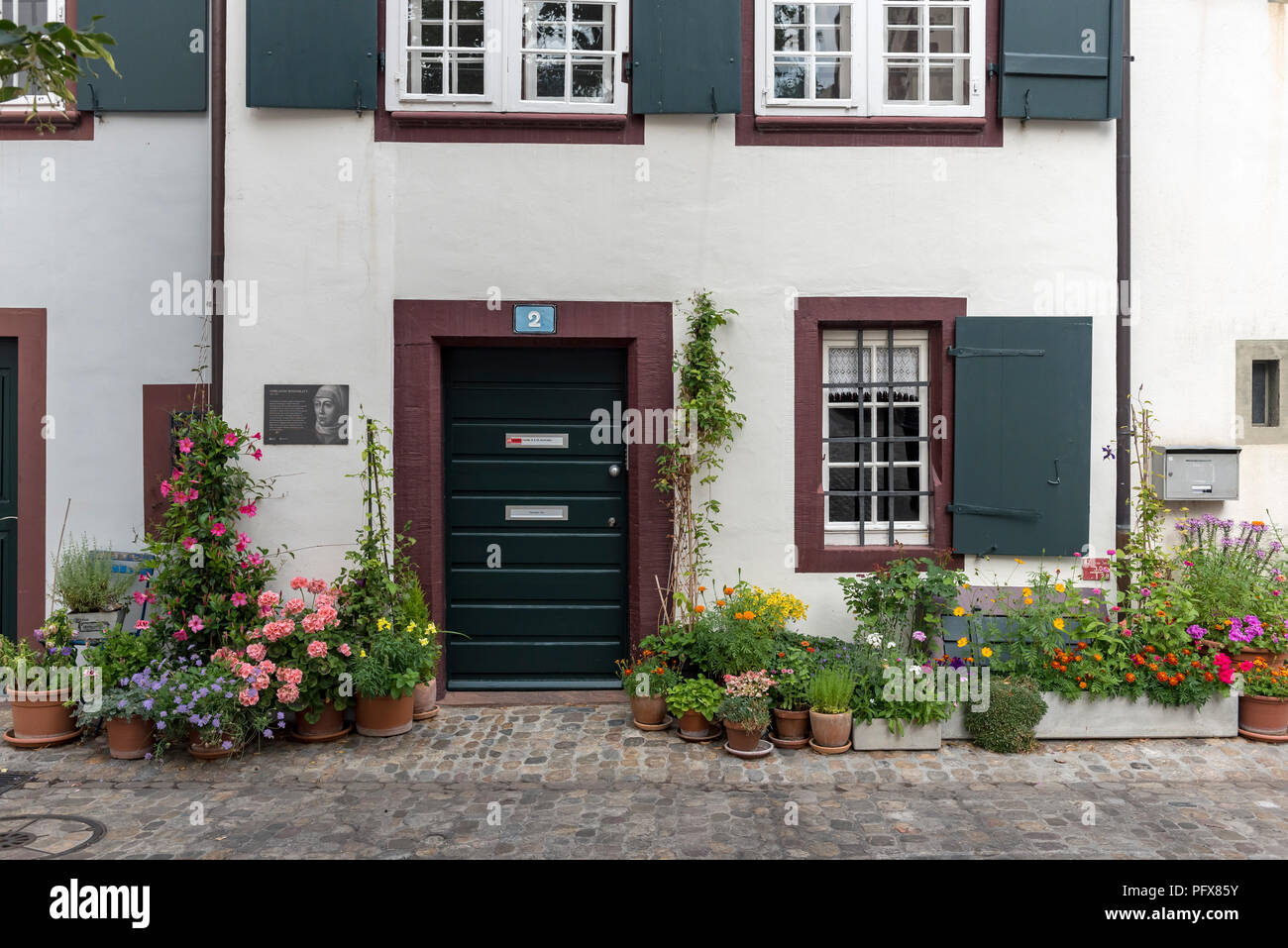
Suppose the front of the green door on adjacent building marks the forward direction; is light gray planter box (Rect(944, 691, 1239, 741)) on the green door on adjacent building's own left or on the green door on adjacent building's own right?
on the green door on adjacent building's own left

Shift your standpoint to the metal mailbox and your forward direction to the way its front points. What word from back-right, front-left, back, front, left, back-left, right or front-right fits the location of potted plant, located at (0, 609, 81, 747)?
front-right

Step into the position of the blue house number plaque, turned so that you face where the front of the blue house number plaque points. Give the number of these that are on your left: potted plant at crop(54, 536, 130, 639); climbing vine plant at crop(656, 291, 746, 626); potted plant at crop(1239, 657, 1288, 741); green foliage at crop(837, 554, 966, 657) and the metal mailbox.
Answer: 4

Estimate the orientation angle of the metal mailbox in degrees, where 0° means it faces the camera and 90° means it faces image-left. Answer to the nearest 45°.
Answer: approximately 0°

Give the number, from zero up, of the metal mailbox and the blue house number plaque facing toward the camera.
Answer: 2

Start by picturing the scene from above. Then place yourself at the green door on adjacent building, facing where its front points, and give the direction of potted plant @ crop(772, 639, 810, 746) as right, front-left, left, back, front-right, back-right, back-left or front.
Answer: front-left

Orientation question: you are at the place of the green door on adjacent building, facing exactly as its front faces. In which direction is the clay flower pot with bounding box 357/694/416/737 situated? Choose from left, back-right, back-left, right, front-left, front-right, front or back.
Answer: front-left

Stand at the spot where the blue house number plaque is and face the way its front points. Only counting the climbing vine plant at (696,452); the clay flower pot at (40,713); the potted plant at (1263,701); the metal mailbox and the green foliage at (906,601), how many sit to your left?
4

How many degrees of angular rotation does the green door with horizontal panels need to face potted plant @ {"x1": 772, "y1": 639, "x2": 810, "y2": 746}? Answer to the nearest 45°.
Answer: approximately 45° to its left
